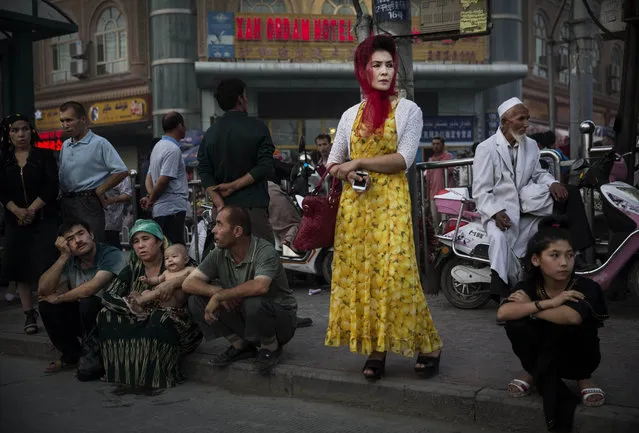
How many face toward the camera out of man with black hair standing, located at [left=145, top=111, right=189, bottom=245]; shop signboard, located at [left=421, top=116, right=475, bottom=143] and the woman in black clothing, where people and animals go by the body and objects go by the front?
2

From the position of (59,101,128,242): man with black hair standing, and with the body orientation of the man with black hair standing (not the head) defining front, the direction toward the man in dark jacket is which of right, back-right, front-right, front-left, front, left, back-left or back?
left

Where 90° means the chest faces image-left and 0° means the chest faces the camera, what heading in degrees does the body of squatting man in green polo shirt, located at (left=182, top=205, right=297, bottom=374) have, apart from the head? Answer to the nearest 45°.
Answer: approximately 45°

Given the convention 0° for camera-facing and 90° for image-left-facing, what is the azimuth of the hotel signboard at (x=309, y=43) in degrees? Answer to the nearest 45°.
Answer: approximately 0°

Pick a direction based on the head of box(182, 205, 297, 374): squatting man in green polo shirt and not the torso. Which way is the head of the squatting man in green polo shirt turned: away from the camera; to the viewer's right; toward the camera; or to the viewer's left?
to the viewer's left

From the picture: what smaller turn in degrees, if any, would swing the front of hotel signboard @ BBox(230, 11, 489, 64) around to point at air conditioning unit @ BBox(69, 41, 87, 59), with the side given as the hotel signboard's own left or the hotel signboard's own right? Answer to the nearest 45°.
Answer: approximately 90° to the hotel signboard's own right

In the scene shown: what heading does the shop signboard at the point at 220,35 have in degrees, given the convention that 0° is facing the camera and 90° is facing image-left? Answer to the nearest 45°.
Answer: approximately 0°
